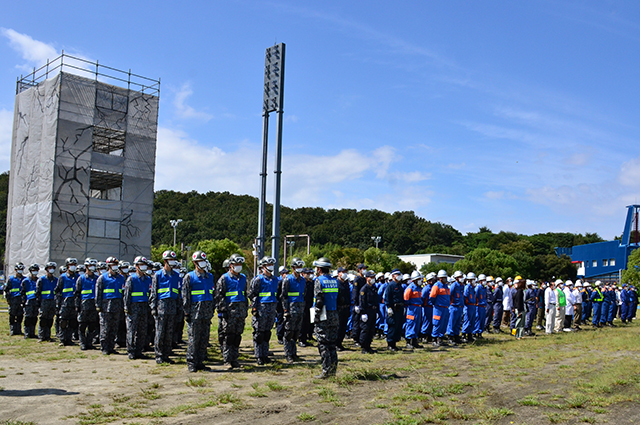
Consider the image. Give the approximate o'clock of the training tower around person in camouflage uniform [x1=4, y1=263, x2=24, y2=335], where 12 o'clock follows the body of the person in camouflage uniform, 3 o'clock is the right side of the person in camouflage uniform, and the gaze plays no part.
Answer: The training tower is roughly at 8 o'clock from the person in camouflage uniform.

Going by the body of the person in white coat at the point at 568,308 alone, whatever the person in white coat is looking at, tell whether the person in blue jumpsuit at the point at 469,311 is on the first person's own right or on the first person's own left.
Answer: on the first person's own right

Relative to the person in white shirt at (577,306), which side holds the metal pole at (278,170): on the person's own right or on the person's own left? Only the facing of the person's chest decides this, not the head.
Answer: on the person's own right

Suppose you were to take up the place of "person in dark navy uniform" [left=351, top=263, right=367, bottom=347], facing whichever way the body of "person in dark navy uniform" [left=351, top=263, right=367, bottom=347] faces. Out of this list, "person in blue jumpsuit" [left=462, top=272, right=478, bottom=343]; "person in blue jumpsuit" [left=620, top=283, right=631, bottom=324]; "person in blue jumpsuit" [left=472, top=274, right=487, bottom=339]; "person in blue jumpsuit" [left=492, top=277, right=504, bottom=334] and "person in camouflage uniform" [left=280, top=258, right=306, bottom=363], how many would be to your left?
4

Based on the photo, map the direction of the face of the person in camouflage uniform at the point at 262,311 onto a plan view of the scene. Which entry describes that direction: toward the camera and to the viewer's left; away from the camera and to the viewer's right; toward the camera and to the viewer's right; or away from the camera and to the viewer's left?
toward the camera and to the viewer's right
